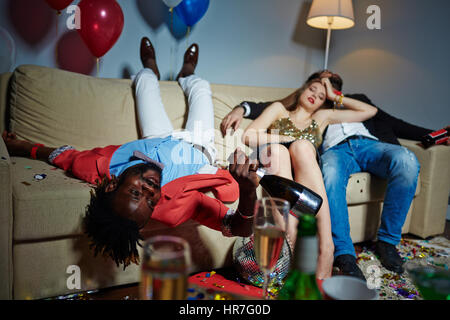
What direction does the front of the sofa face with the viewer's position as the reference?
facing the viewer and to the right of the viewer

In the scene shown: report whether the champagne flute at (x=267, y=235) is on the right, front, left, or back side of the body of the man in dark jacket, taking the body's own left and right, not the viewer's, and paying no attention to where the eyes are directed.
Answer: front

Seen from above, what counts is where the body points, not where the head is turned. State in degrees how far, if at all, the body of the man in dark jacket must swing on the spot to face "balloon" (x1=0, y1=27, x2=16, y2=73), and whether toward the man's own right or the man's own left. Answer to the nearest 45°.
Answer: approximately 90° to the man's own right

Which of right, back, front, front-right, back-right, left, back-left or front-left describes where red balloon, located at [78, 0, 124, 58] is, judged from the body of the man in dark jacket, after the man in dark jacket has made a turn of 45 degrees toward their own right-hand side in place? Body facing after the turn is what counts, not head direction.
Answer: front-right

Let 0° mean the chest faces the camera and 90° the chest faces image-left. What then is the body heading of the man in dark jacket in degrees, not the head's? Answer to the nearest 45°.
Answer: approximately 0°

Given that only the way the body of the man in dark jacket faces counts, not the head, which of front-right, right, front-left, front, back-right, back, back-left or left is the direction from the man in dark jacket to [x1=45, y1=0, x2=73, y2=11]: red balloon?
right

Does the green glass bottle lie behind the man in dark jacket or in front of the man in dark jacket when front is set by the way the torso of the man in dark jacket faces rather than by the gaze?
in front

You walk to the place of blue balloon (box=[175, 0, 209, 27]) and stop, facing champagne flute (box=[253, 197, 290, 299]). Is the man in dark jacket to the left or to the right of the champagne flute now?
left

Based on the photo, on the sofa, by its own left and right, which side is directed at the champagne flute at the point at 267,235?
front

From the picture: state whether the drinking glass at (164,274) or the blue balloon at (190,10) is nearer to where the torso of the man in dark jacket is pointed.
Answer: the drinking glass

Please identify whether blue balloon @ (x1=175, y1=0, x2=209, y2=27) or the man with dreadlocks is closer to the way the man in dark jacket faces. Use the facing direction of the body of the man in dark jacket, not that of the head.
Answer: the man with dreadlocks

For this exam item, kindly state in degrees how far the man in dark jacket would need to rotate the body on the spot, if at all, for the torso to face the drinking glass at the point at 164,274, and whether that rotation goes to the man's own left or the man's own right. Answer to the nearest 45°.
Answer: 0° — they already face it
